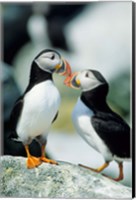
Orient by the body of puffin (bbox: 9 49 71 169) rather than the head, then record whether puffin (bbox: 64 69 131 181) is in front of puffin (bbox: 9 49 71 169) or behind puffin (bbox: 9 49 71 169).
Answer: in front

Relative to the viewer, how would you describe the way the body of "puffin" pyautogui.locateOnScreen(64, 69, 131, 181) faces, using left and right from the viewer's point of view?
facing to the left of the viewer

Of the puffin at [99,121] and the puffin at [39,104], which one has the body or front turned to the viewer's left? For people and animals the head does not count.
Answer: the puffin at [99,121]

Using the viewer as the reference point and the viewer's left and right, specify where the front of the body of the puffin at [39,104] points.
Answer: facing the viewer and to the right of the viewer

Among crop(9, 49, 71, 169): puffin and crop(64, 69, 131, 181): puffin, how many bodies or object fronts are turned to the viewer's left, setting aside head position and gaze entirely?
1

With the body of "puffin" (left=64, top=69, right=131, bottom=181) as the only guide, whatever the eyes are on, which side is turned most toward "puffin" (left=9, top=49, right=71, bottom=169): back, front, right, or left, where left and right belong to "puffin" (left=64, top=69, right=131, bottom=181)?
front
